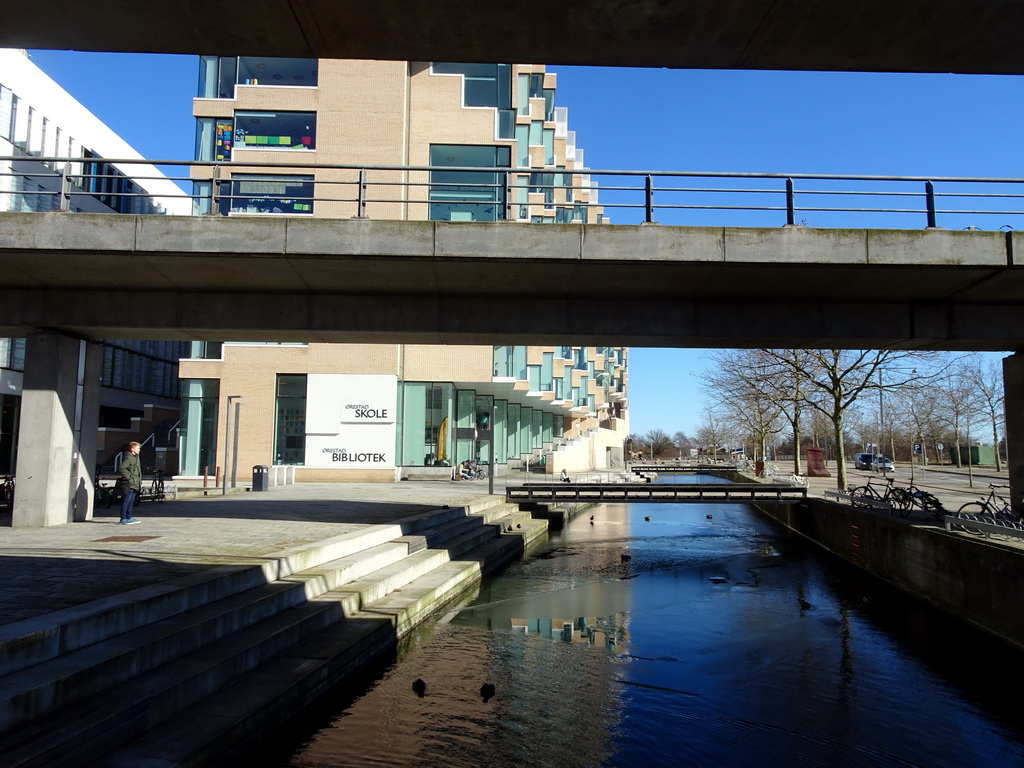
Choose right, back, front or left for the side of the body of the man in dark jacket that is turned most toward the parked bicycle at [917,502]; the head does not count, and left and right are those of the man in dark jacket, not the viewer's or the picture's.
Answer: front

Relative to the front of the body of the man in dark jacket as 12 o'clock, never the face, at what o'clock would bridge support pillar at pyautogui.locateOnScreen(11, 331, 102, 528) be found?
The bridge support pillar is roughly at 6 o'clock from the man in dark jacket.

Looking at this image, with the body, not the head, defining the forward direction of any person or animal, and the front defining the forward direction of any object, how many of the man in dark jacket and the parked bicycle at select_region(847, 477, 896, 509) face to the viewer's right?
1

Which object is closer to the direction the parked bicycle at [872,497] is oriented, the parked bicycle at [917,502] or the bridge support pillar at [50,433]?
the bridge support pillar

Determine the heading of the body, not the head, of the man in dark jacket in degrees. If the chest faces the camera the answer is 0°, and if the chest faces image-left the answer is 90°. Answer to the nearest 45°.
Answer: approximately 270°

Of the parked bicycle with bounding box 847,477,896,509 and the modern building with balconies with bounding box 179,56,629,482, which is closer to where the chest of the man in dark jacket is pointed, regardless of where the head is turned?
the parked bicycle

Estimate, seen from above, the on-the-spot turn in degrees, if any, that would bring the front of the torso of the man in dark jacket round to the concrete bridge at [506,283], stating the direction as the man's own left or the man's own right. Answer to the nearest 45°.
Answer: approximately 45° to the man's own right

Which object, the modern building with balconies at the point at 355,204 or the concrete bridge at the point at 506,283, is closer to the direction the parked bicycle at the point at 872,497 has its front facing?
the modern building with balconies

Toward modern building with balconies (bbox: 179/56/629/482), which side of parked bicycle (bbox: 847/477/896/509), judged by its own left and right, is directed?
front

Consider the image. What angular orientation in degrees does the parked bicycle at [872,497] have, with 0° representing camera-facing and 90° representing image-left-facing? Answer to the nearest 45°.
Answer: approximately 90°
